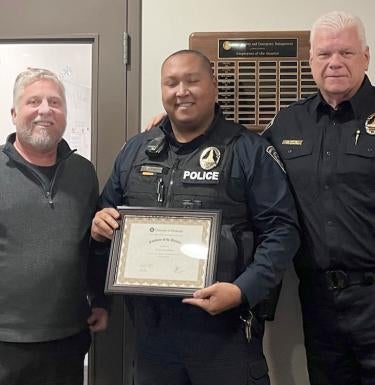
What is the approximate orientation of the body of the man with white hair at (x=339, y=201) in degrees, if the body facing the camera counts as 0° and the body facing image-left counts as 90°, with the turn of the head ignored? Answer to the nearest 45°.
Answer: approximately 0°

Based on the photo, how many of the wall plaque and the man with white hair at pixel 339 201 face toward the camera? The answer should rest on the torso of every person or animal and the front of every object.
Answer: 2

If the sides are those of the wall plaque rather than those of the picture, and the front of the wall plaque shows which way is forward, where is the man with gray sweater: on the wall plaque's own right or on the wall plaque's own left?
on the wall plaque's own right

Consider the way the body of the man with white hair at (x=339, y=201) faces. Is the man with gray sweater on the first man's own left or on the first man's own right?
on the first man's own right

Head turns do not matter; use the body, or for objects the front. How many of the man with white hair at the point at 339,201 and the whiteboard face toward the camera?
2
